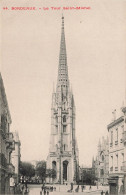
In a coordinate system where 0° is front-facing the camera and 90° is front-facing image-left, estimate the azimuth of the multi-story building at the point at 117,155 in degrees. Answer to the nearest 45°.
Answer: approximately 90°
